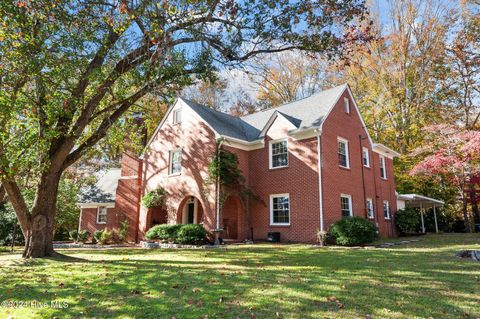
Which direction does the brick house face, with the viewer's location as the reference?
facing the viewer and to the left of the viewer

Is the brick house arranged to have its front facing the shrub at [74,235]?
no

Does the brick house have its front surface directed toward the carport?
no

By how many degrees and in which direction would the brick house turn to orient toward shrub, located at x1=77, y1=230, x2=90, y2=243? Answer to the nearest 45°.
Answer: approximately 90° to its right

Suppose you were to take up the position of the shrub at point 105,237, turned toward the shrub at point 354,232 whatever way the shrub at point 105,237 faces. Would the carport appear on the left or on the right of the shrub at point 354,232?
left

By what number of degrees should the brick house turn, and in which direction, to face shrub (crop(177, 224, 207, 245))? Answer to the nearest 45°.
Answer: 0° — it already faces it

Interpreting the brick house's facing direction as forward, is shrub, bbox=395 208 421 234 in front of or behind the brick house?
behind

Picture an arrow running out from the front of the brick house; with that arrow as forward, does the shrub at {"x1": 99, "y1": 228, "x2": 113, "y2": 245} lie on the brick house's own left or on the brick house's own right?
on the brick house's own right
